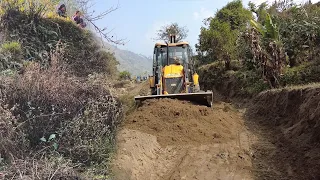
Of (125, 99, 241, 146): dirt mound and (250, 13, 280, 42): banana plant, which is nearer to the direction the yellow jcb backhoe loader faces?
the dirt mound

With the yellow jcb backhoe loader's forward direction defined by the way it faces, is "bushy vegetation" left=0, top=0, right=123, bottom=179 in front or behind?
in front

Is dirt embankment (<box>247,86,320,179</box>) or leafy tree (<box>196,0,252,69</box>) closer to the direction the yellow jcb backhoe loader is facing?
the dirt embankment

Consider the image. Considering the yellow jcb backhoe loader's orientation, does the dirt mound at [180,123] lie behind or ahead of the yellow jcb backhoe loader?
ahead

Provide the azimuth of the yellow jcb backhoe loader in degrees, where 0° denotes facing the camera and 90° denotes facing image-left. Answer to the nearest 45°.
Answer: approximately 0°

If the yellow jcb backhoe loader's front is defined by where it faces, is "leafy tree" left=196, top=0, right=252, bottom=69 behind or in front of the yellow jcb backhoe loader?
behind

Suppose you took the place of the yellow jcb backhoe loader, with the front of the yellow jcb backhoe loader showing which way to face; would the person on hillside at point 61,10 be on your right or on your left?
on your right

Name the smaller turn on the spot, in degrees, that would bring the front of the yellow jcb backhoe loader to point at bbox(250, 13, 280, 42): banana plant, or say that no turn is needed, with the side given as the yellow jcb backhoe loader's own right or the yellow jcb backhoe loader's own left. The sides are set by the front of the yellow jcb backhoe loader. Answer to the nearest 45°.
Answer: approximately 90° to the yellow jcb backhoe loader's own left

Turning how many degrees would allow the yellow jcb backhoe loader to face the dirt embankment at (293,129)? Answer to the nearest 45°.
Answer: approximately 45° to its left

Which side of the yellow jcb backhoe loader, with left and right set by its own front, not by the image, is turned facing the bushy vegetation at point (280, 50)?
left

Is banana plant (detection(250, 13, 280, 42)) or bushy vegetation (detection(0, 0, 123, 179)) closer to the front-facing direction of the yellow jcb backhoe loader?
the bushy vegetation

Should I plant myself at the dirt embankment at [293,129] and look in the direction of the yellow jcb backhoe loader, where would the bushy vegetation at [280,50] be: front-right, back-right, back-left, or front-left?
front-right
